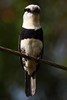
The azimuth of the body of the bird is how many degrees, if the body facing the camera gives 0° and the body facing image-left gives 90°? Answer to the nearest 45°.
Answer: approximately 0°
